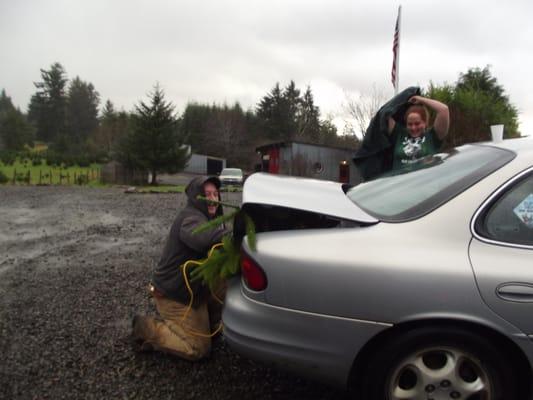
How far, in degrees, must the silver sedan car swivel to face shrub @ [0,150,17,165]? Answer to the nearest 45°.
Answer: approximately 135° to its left

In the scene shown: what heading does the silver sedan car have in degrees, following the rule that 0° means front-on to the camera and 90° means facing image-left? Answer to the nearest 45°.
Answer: approximately 270°

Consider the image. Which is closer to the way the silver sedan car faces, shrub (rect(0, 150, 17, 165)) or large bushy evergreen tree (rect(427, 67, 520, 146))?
the large bushy evergreen tree

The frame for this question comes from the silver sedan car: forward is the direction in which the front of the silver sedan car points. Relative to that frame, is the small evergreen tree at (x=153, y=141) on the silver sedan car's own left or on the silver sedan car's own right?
on the silver sedan car's own left

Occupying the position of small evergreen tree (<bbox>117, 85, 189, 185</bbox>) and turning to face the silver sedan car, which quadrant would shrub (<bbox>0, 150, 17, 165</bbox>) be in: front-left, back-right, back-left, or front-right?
back-right

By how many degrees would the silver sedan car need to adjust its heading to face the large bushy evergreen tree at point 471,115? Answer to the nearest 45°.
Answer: approximately 90° to its left
